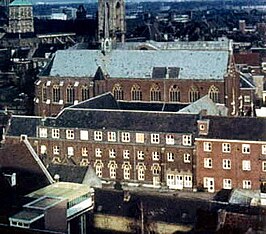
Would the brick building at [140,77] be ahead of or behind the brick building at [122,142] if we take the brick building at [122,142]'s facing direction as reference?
behind

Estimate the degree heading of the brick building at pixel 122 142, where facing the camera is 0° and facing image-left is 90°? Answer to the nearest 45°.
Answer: approximately 0°

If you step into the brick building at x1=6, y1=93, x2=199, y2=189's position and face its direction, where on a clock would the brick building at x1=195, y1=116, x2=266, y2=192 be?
the brick building at x1=195, y1=116, x2=266, y2=192 is roughly at 10 o'clock from the brick building at x1=6, y1=93, x2=199, y2=189.
